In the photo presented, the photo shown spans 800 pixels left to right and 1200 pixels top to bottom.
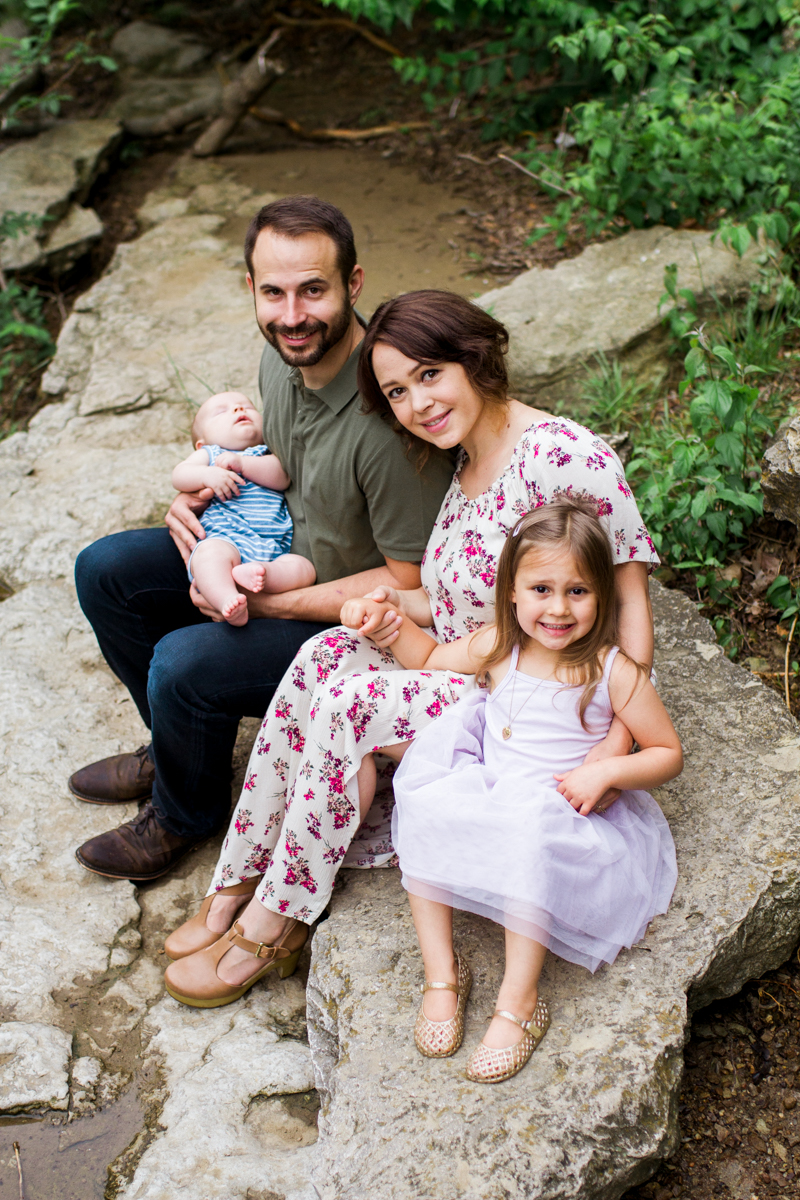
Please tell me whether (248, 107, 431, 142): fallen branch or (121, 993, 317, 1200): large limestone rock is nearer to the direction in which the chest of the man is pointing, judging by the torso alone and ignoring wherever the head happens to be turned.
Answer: the large limestone rock

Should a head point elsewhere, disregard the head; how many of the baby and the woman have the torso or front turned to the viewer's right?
0

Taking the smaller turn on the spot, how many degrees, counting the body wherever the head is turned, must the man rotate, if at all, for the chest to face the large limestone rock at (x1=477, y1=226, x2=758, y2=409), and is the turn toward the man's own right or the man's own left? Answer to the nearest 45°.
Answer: approximately 180°

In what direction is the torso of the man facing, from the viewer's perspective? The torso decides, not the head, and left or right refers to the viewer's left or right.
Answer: facing the viewer and to the left of the viewer

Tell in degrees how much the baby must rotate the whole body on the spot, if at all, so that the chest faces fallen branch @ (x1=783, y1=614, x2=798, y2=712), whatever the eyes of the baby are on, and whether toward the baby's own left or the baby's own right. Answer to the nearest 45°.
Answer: approximately 90° to the baby's own left

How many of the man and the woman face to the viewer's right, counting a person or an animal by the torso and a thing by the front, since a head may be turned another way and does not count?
0

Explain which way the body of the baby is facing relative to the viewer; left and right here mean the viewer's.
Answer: facing the viewer
